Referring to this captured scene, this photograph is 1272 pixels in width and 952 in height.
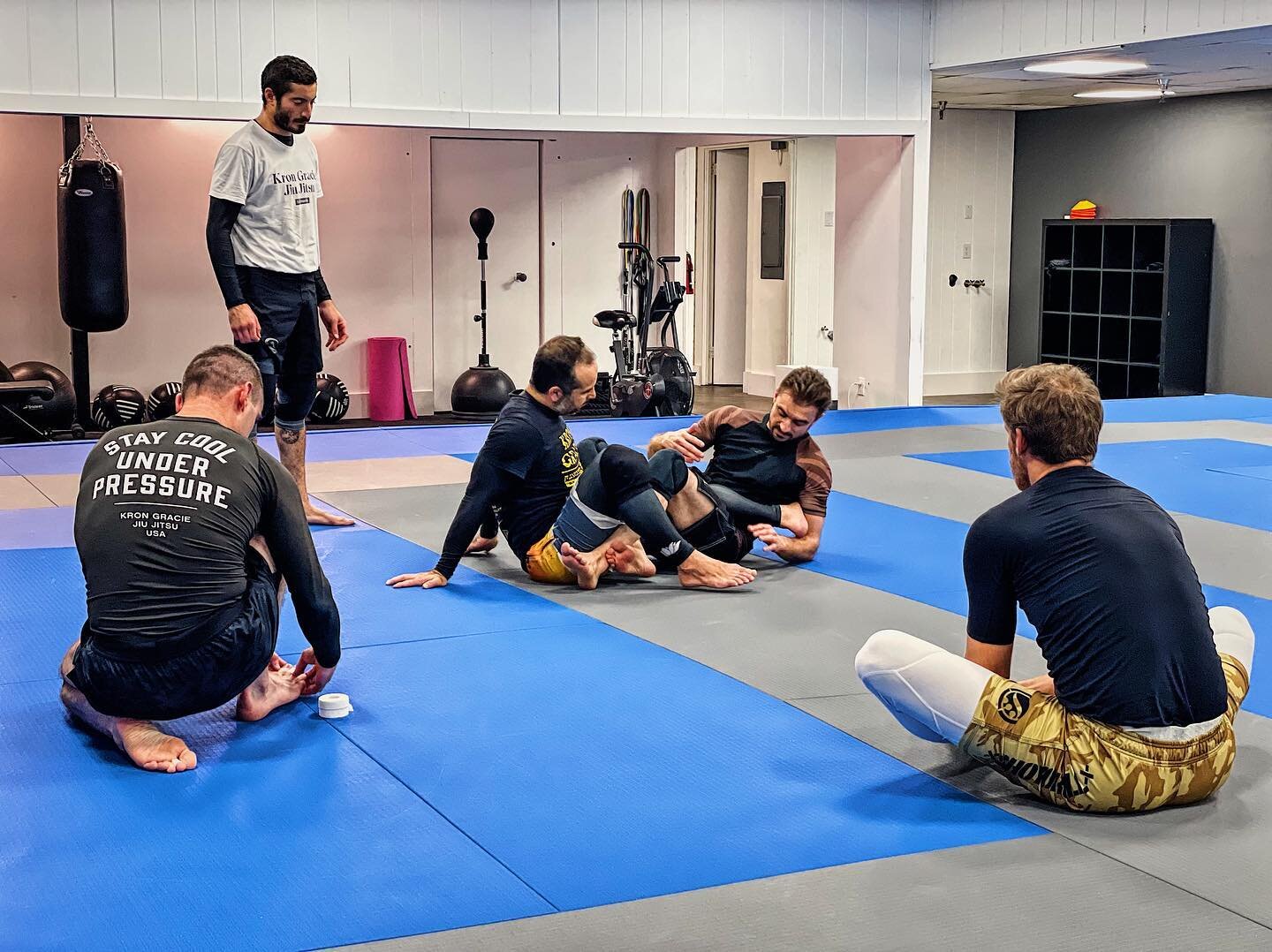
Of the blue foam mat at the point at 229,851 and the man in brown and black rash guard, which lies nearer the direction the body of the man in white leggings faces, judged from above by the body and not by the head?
the man in brown and black rash guard

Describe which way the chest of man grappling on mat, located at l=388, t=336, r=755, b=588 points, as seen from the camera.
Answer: to the viewer's right

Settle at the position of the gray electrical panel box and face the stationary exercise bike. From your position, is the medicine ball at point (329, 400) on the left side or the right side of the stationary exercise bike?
right

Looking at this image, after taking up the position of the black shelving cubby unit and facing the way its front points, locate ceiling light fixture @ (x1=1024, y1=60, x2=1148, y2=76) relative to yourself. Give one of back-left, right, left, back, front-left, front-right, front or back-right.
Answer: front-left

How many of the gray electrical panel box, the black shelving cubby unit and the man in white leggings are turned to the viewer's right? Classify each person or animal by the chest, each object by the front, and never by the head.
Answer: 0

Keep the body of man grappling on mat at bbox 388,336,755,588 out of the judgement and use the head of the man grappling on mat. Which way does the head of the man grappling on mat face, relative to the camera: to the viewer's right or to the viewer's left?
to the viewer's right

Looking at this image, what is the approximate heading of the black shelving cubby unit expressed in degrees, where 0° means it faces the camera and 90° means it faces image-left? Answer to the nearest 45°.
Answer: approximately 45°

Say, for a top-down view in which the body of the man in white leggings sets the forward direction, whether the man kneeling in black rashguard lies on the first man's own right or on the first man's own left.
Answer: on the first man's own left

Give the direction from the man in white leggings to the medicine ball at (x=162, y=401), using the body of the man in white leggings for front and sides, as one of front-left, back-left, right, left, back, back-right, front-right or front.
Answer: front

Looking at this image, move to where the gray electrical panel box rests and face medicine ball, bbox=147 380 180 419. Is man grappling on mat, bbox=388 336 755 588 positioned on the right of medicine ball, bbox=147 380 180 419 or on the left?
left

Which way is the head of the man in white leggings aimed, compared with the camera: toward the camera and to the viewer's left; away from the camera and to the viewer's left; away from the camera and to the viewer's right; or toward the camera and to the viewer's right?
away from the camera and to the viewer's left

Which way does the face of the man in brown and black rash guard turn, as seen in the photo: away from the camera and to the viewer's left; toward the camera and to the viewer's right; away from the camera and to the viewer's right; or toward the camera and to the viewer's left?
toward the camera and to the viewer's left

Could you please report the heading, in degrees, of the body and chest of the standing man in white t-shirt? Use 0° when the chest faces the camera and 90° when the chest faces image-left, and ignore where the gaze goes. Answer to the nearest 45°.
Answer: approximately 315°

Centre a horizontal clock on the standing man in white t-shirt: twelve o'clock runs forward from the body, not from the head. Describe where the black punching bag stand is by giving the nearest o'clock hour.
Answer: The black punching bag stand is roughly at 8 o'clock from the standing man in white t-shirt.

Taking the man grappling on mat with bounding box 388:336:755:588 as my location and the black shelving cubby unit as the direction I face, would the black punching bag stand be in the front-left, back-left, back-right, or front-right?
front-left

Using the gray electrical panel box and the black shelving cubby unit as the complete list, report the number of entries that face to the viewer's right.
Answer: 0
